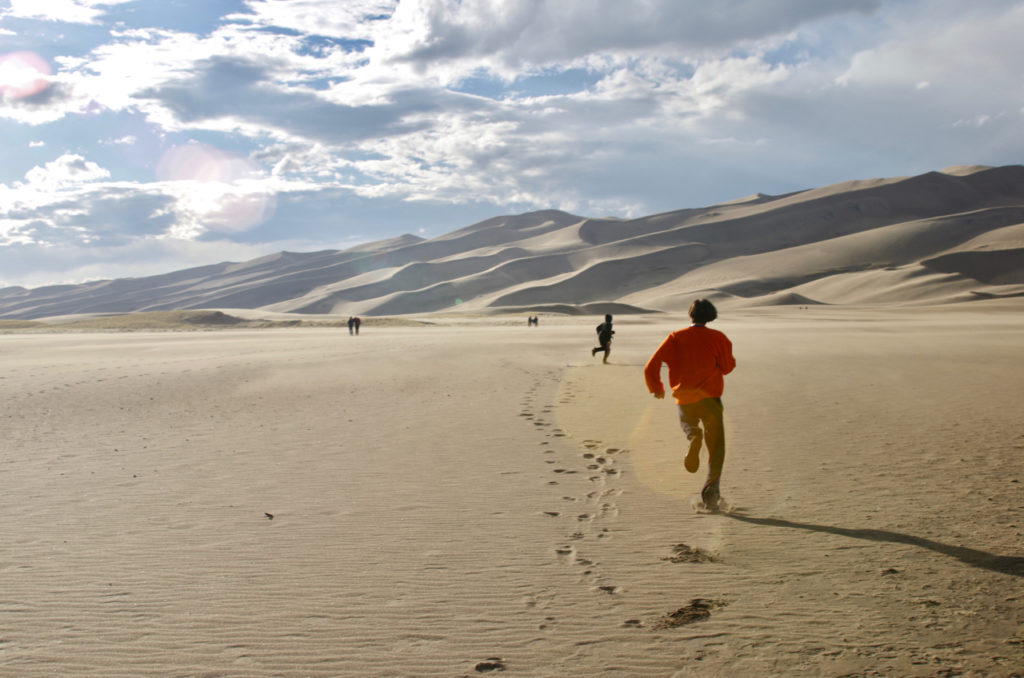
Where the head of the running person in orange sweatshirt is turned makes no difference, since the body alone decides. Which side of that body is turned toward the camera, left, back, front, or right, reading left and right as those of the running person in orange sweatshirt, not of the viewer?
back
